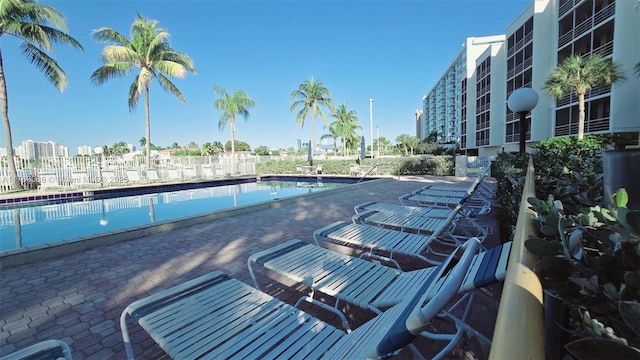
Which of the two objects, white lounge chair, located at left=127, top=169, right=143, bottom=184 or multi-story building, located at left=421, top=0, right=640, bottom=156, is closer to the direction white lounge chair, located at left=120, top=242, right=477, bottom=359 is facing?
the white lounge chair

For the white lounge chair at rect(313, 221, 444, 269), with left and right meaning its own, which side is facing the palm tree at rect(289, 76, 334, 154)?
right

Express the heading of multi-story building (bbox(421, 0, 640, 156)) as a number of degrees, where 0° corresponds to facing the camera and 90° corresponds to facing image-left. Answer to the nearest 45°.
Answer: approximately 45°

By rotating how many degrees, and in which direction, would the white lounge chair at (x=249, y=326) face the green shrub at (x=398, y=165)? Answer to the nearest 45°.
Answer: approximately 90° to its right

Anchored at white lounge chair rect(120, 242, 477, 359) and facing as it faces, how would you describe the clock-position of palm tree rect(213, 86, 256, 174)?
The palm tree is roughly at 1 o'clock from the white lounge chair.

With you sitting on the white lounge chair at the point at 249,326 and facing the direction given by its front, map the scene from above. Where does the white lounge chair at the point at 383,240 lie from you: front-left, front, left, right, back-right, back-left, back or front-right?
right

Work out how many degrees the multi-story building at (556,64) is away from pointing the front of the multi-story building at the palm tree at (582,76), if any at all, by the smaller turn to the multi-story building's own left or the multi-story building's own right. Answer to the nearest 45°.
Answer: approximately 45° to the multi-story building's own left

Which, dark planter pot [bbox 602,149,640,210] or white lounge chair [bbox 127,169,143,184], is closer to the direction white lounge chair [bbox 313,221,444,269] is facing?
the white lounge chair

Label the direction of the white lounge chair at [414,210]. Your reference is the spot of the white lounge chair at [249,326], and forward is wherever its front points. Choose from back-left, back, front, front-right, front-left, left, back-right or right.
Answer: right

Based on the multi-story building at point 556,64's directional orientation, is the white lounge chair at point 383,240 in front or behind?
in front

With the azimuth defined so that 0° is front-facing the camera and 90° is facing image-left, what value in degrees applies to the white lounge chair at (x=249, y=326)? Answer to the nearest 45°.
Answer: approximately 135°

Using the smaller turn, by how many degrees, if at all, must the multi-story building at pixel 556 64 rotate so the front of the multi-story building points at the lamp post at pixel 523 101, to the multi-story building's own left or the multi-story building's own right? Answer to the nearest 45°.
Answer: approximately 45° to the multi-story building's own left

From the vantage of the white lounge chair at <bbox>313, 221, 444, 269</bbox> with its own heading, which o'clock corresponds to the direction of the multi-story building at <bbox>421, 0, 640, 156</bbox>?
The multi-story building is roughly at 4 o'clock from the white lounge chair.

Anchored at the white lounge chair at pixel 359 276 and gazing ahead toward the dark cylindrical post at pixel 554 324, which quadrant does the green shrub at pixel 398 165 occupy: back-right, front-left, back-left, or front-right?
back-left

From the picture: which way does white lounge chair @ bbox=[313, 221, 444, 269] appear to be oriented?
to the viewer's left

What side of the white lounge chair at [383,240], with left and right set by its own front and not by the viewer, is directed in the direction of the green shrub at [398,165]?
right

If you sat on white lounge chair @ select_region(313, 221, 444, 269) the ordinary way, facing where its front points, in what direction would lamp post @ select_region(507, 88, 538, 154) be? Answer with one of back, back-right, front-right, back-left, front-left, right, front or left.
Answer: back-right

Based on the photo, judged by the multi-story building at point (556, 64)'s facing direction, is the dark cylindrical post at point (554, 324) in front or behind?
in front
